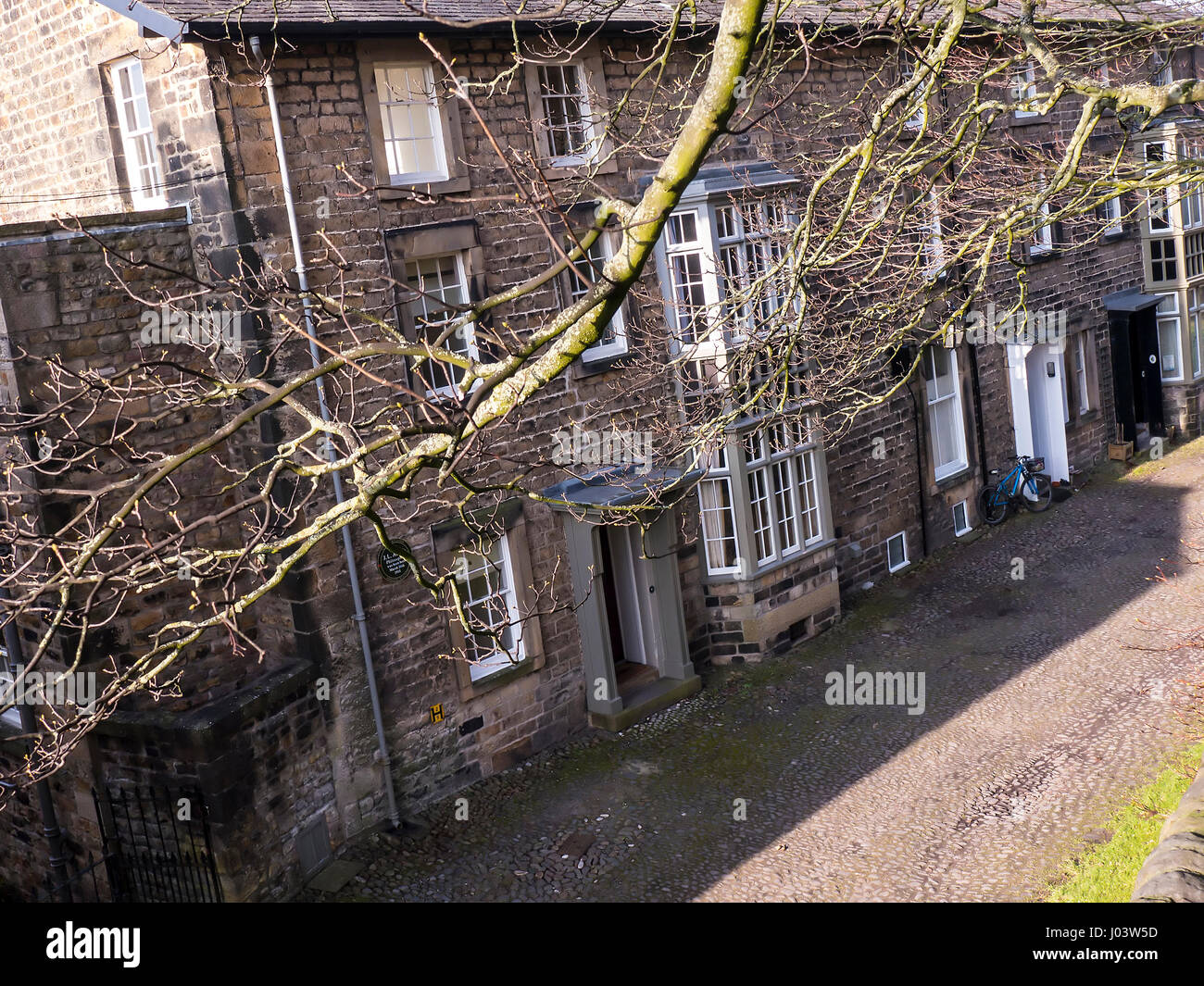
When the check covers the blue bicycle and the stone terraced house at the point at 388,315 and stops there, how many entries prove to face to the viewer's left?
0

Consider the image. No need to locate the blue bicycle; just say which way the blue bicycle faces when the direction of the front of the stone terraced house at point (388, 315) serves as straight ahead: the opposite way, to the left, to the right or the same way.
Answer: to the left

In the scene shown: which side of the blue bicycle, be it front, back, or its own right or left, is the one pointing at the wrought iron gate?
back

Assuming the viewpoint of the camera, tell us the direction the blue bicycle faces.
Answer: facing away from the viewer and to the right of the viewer

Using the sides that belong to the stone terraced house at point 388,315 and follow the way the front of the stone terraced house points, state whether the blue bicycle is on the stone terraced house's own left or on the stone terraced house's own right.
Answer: on the stone terraced house's own left

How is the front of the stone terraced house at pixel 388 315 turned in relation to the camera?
facing the viewer and to the right of the viewer

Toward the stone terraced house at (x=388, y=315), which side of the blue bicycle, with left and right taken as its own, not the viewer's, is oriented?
back
